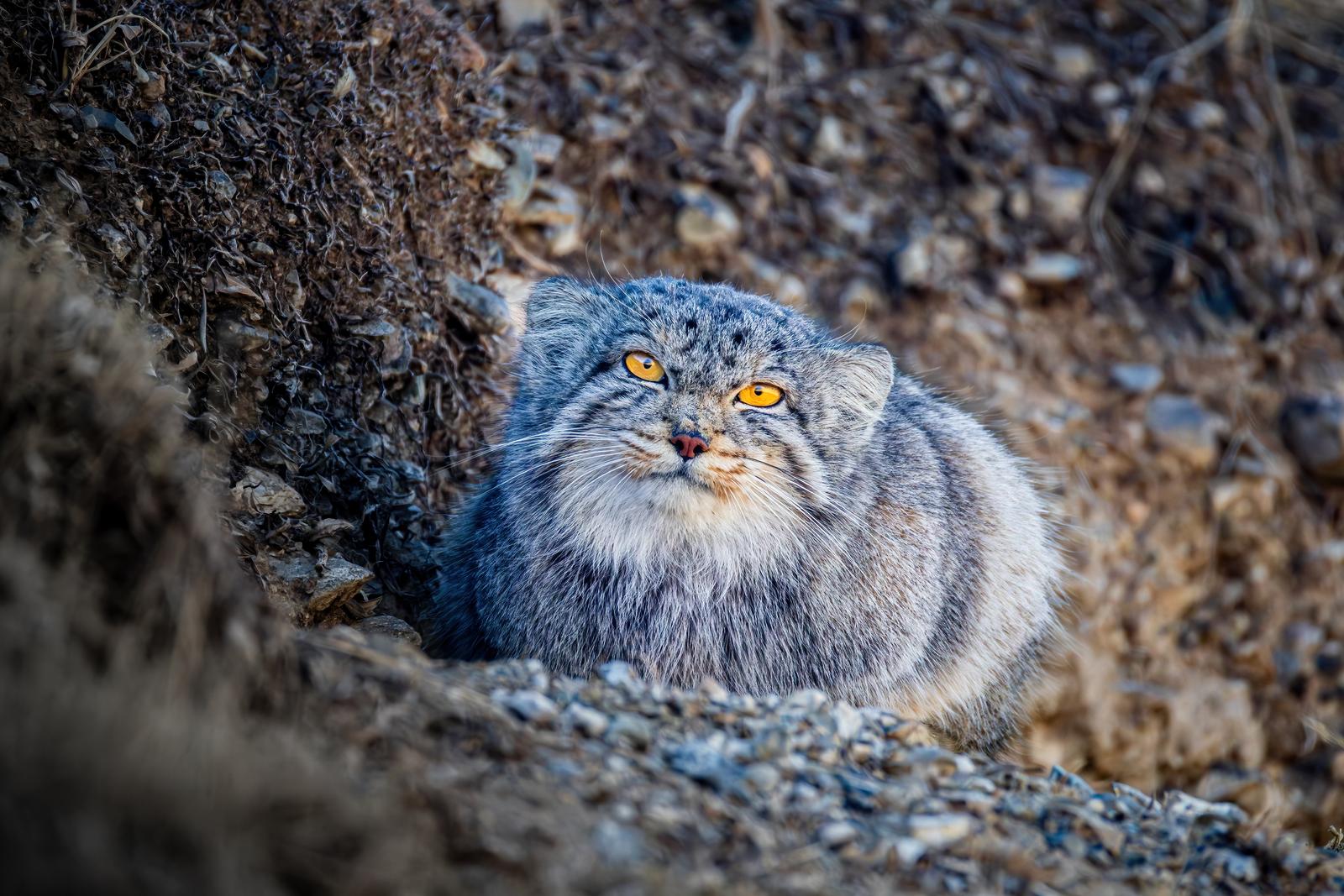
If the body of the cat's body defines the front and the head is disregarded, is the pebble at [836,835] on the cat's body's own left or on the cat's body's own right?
on the cat's body's own left

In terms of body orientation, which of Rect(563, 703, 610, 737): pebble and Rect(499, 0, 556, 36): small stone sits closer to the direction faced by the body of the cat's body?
the pebble

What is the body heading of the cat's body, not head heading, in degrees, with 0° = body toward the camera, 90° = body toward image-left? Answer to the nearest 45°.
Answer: approximately 45°

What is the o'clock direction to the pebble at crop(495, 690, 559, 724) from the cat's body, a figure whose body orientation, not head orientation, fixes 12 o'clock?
The pebble is roughly at 11 o'clock from the cat's body.

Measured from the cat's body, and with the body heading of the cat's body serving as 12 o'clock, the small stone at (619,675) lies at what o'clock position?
The small stone is roughly at 11 o'clock from the cat's body.

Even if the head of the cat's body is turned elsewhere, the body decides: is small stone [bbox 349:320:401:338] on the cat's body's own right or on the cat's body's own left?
on the cat's body's own right

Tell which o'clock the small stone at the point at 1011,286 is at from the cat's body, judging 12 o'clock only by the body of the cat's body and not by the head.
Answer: The small stone is roughly at 5 o'clock from the cat's body.

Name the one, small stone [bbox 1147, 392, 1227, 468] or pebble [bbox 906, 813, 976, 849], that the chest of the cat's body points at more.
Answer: the pebble

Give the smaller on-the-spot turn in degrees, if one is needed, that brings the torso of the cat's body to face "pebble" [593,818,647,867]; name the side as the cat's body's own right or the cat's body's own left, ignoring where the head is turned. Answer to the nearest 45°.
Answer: approximately 45° to the cat's body's own left
